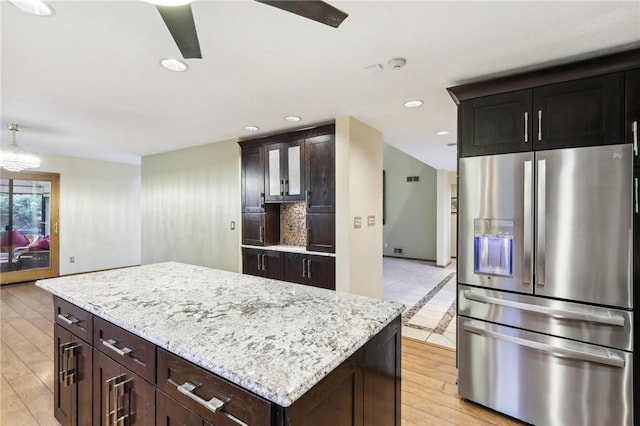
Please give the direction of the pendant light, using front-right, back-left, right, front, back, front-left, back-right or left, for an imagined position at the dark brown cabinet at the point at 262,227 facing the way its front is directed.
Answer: front-right

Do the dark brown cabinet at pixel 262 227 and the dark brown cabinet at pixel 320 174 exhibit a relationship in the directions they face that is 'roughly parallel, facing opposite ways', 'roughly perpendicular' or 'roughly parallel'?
roughly parallel

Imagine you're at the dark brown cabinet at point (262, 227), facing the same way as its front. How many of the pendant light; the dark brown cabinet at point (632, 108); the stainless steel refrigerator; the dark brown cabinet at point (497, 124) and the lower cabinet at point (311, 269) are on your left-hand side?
4

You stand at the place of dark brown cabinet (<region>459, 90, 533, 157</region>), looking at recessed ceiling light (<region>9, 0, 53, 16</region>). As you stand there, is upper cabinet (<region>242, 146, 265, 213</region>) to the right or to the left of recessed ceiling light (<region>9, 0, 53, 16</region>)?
right

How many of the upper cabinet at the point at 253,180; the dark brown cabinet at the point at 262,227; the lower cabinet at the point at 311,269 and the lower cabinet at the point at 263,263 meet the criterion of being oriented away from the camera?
0

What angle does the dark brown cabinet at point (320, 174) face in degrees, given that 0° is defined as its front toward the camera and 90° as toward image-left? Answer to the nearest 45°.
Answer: approximately 45°

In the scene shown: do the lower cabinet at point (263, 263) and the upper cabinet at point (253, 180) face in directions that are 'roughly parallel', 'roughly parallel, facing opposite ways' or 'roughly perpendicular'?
roughly parallel

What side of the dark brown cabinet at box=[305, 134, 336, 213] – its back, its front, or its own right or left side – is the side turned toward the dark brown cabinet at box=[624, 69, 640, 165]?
left

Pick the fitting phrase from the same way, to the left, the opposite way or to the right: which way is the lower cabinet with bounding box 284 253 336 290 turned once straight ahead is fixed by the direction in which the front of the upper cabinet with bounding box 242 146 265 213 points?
the same way

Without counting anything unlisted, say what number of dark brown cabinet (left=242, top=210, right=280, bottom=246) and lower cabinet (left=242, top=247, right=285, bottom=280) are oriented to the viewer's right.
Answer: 0

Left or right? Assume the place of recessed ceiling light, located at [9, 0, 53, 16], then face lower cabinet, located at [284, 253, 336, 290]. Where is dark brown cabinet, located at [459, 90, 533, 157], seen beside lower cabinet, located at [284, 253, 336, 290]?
right

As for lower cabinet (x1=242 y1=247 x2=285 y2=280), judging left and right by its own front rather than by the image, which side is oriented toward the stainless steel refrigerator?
left

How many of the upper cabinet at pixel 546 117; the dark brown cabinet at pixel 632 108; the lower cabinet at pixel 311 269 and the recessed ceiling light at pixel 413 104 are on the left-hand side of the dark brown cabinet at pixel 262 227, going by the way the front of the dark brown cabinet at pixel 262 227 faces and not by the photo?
4

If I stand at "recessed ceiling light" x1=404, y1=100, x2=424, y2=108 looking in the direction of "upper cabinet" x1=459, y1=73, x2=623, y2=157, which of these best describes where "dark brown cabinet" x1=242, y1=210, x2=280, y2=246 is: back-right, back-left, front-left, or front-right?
back-right

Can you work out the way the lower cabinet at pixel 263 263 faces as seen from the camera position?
facing the viewer and to the left of the viewer

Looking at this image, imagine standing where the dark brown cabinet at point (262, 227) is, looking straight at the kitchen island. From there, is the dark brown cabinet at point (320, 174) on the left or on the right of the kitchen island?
left

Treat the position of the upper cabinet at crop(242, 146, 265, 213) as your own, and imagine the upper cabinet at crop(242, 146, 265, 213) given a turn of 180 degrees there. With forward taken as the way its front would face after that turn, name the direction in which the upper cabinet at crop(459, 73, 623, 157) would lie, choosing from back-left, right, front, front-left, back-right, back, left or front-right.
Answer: right

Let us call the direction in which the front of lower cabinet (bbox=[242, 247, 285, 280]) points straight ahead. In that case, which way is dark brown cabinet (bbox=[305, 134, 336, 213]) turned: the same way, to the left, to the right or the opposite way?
the same way
